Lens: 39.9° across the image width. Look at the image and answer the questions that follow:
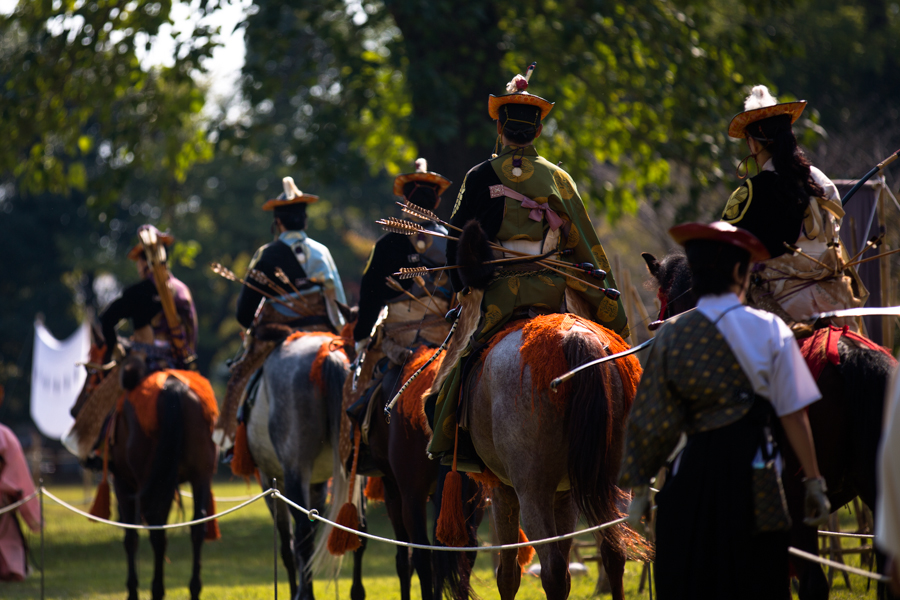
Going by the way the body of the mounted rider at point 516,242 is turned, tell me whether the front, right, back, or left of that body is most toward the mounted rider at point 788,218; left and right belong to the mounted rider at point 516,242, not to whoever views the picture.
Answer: right

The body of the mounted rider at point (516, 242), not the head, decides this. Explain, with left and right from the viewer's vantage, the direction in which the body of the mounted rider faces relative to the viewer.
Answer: facing away from the viewer

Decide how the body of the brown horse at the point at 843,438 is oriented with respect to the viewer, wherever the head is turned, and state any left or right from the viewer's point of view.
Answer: facing away from the viewer and to the left of the viewer

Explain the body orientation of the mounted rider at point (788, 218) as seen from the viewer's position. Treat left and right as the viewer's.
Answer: facing away from the viewer and to the left of the viewer

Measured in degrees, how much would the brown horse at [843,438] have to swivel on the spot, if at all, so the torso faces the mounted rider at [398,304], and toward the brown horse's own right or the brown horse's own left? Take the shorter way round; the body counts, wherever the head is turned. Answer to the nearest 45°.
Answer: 0° — it already faces them

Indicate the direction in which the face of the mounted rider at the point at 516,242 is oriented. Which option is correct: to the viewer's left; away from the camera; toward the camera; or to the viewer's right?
away from the camera

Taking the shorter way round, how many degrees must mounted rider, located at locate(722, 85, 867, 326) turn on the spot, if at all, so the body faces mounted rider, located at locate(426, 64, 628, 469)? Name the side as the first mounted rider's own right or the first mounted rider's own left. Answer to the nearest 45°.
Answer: approximately 45° to the first mounted rider's own left
